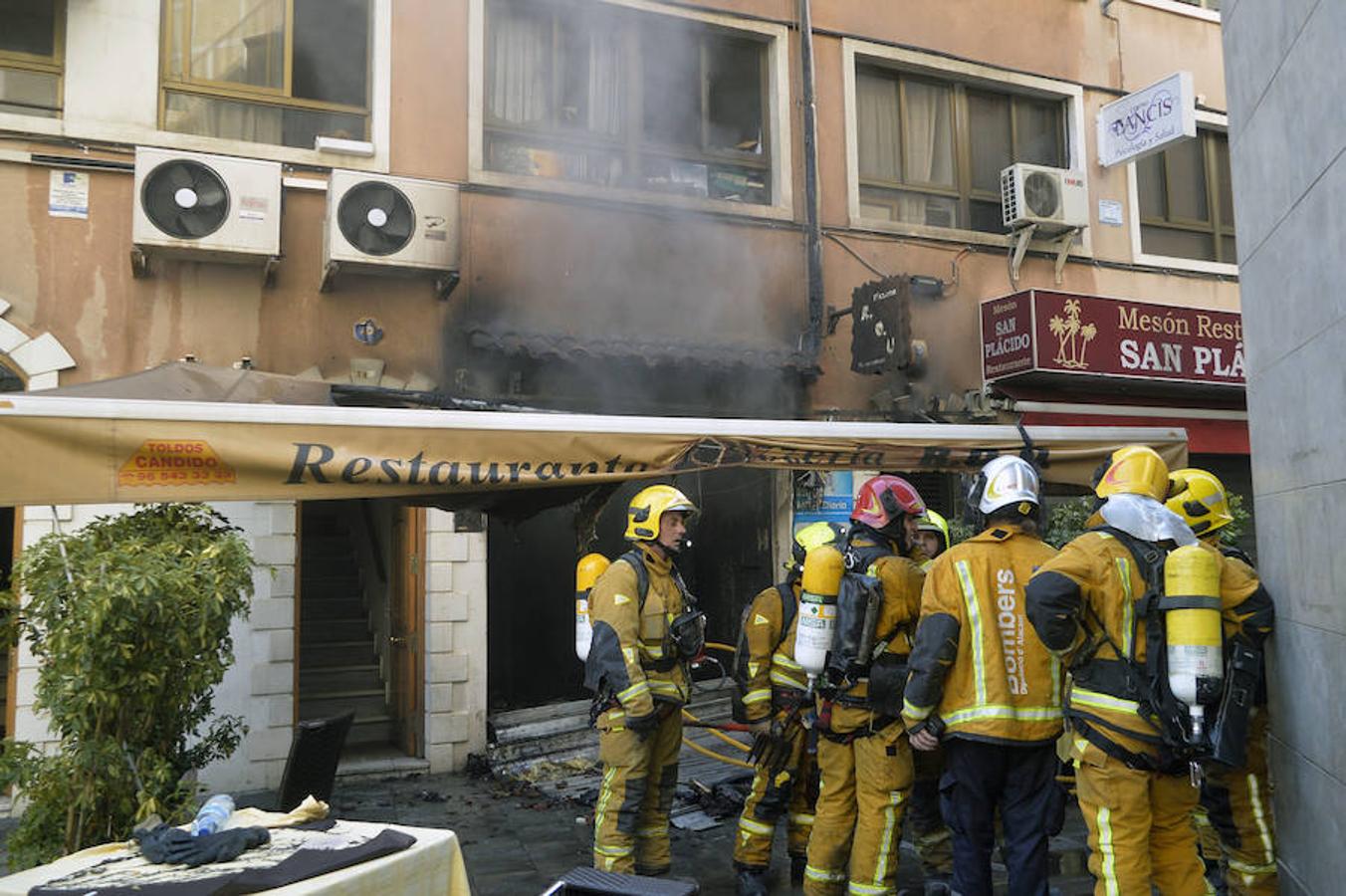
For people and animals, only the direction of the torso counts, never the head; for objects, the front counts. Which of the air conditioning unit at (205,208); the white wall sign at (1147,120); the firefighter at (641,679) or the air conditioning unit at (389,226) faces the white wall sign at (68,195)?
the white wall sign at (1147,120)

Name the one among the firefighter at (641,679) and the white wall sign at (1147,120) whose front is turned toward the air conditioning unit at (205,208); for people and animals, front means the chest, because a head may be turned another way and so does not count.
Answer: the white wall sign

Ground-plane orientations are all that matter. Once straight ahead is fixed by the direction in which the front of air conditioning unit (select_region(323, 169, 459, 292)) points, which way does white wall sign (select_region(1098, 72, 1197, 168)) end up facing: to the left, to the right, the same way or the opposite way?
to the right

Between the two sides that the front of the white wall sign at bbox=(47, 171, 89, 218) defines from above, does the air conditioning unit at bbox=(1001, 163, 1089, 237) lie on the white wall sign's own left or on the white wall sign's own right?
on the white wall sign's own left

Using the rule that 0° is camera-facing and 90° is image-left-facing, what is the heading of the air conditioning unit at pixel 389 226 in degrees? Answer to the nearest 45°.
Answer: approximately 0°

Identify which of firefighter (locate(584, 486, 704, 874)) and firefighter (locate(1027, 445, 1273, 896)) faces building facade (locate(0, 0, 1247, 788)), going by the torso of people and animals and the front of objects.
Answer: firefighter (locate(1027, 445, 1273, 896))
